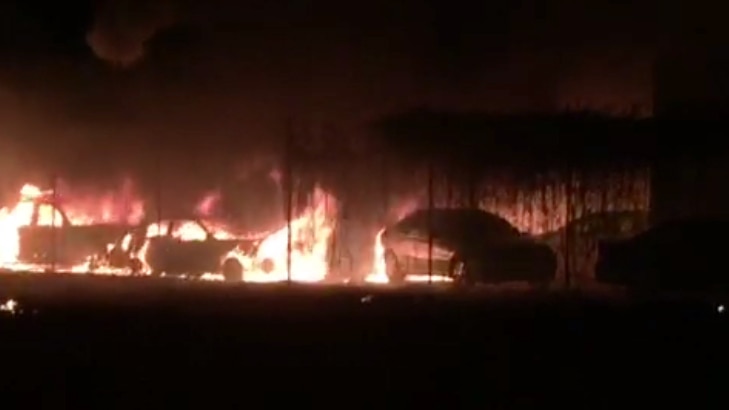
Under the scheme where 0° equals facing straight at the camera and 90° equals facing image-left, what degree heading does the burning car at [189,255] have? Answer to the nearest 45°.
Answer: approximately 270°

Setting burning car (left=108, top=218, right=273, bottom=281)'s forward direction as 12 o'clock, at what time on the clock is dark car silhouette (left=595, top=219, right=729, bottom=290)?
The dark car silhouette is roughly at 1 o'clock from the burning car.

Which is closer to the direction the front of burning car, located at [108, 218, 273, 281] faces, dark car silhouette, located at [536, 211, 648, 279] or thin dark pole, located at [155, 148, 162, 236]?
the dark car silhouette
